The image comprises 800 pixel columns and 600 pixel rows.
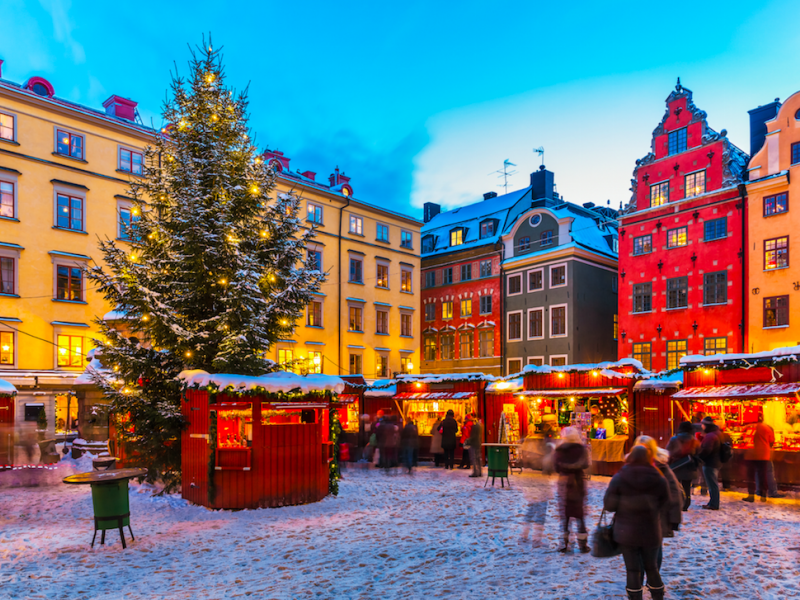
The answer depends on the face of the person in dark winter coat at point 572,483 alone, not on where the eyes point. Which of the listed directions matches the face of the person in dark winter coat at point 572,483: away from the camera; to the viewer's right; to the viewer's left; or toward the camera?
away from the camera

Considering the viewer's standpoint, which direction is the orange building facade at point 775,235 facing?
facing the viewer and to the left of the viewer

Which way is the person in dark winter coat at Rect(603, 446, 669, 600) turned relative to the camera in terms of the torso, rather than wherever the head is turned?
away from the camera

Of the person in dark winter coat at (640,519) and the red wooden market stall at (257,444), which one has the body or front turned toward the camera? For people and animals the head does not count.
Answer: the red wooden market stall

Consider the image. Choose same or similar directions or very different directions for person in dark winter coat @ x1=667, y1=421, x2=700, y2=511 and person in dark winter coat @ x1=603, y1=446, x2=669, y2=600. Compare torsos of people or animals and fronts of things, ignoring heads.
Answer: same or similar directions

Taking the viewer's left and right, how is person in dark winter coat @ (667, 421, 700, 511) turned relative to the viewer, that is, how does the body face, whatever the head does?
facing away from the viewer

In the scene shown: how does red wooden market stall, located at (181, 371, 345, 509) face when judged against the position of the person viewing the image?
facing the viewer

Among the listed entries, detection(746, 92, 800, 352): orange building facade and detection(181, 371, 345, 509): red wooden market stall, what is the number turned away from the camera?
0

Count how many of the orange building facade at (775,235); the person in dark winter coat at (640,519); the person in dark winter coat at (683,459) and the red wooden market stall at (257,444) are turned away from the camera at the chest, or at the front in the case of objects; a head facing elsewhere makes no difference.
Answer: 2

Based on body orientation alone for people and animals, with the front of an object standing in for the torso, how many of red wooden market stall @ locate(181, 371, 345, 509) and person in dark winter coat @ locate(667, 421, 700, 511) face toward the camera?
1
